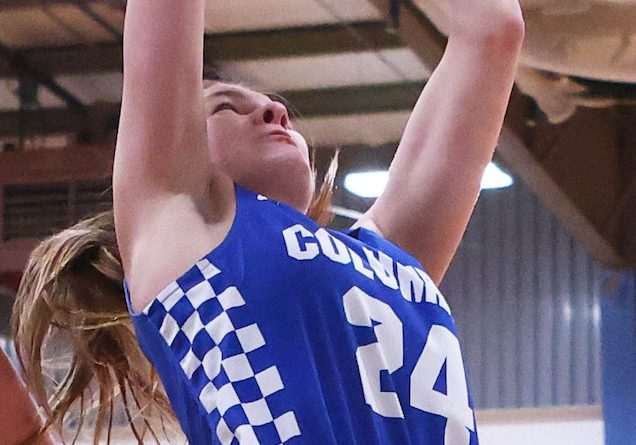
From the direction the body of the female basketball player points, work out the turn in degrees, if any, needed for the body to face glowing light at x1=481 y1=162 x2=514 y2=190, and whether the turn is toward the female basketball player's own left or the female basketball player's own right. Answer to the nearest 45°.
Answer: approximately 135° to the female basketball player's own left

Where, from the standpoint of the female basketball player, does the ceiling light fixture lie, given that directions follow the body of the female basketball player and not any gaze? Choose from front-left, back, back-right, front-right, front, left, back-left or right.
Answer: back-left

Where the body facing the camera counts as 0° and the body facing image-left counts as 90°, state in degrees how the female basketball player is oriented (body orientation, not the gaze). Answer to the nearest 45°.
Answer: approximately 315°
